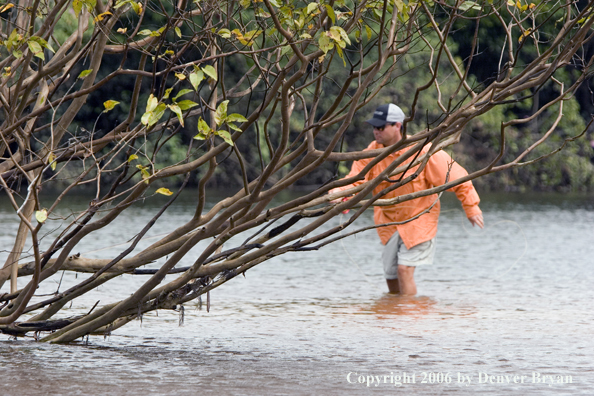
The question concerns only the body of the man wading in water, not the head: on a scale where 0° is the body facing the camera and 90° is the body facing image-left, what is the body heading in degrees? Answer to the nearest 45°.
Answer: approximately 45°
